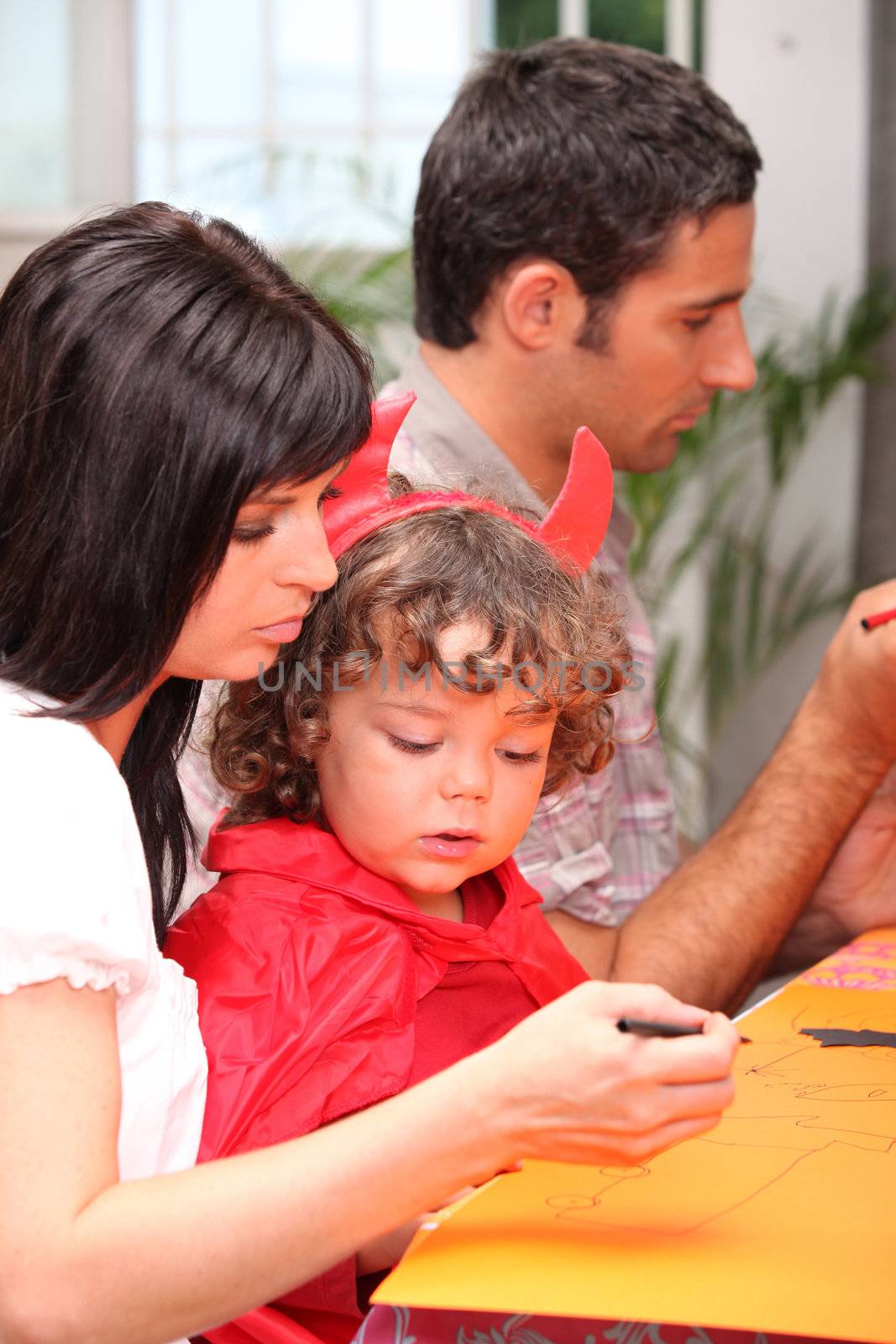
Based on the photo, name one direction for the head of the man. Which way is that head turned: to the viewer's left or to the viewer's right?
to the viewer's right

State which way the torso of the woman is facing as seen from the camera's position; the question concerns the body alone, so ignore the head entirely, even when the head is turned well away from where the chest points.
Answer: to the viewer's right

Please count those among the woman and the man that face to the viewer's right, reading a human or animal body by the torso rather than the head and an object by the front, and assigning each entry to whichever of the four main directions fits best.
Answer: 2

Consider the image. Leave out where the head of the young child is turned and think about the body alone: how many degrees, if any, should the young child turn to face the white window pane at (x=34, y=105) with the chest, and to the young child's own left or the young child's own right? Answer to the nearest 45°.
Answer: approximately 135° to the young child's own left

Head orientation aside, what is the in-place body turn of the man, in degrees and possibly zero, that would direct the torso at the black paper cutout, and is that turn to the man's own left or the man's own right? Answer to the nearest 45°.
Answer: approximately 90° to the man's own right

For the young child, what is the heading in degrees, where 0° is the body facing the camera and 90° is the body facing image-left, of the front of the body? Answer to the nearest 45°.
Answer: approximately 315°

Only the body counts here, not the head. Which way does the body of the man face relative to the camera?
to the viewer's right

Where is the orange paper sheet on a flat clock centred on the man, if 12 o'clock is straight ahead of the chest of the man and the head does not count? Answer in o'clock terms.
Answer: The orange paper sheet is roughly at 3 o'clock from the man.
